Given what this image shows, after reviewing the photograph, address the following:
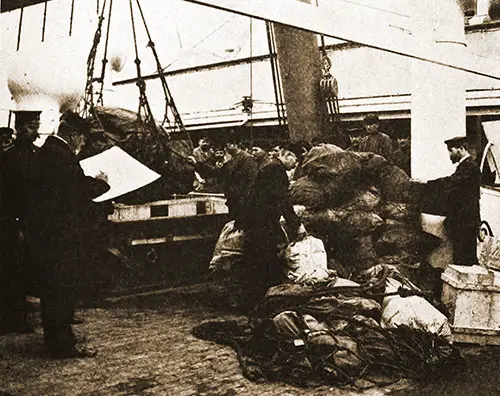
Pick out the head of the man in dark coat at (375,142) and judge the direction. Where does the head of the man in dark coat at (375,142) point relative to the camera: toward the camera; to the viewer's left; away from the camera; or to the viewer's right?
toward the camera

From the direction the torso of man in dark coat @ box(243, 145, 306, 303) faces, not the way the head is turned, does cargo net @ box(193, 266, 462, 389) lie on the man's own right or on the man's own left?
on the man's own right

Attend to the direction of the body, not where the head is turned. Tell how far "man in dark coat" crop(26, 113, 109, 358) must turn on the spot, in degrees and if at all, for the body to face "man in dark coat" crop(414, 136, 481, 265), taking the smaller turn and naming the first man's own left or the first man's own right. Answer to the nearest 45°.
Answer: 0° — they already face them

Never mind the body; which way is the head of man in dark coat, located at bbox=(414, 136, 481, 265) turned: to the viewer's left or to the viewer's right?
to the viewer's left

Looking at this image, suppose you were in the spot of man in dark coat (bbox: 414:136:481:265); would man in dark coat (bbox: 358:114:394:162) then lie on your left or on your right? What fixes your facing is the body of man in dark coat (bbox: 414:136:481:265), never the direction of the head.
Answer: on your right

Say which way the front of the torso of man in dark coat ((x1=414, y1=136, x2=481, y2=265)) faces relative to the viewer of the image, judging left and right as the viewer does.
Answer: facing to the left of the viewer

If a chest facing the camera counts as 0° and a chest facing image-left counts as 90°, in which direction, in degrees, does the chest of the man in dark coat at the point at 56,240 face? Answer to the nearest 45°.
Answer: approximately 270°

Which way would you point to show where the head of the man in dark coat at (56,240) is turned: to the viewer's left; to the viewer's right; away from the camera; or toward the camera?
to the viewer's right

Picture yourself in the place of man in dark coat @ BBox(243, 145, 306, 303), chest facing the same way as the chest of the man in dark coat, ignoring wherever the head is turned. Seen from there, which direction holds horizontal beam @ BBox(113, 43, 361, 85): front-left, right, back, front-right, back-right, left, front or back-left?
left

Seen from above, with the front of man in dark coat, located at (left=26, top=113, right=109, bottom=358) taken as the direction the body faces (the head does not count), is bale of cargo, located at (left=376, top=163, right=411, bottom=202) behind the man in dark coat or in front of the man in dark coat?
in front
